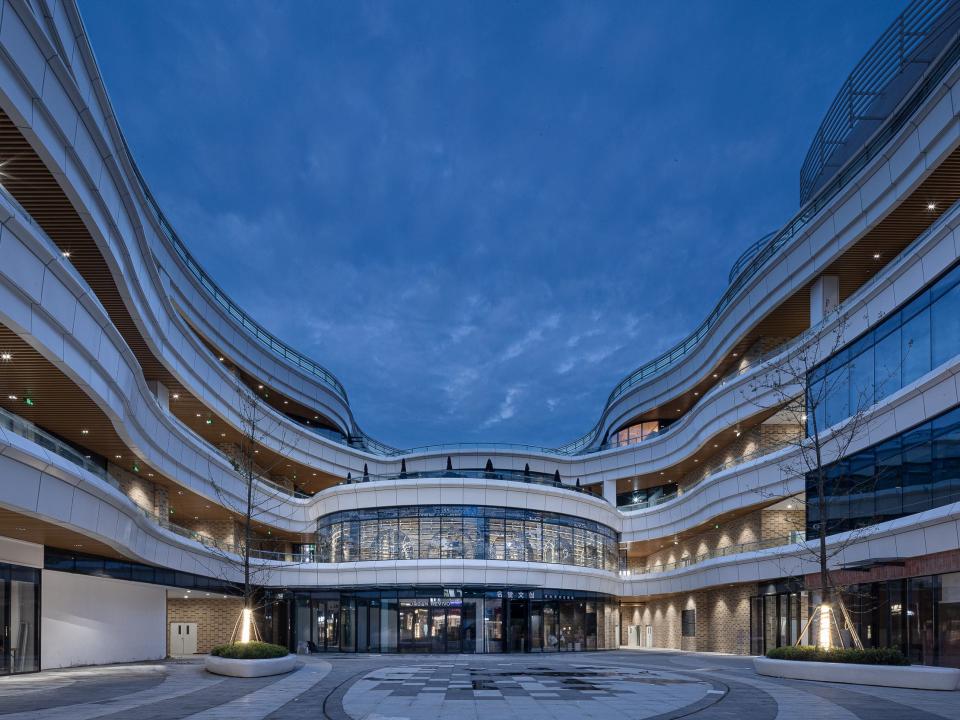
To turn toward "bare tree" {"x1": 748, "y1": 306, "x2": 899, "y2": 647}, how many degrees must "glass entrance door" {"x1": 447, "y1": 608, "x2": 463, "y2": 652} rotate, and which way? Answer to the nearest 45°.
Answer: approximately 45° to its left

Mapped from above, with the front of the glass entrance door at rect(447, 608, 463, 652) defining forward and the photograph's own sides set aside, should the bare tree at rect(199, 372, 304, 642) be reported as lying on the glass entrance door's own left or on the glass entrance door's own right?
on the glass entrance door's own right

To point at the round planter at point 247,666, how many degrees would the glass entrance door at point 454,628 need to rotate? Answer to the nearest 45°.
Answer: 0° — it already faces it

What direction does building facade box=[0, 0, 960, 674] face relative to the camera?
toward the camera

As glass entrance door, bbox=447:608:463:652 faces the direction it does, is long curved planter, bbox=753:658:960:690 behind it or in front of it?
in front

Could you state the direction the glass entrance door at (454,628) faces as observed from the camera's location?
facing the viewer
